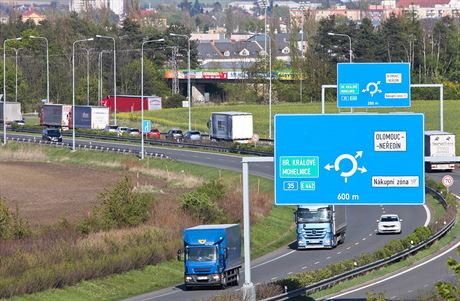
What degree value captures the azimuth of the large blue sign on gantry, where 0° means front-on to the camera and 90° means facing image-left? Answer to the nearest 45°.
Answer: approximately 0°
